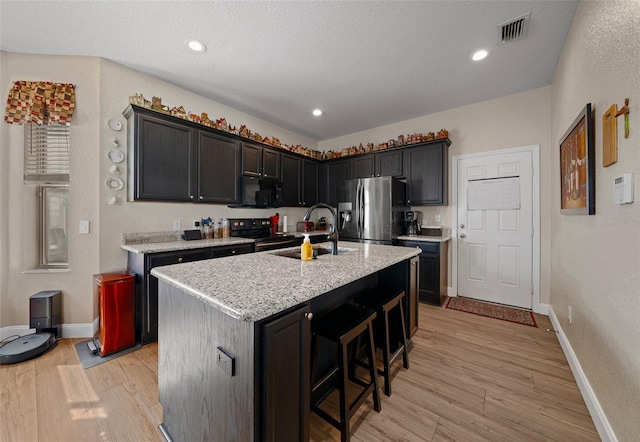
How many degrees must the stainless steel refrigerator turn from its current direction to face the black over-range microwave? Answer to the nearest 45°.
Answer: approximately 45° to its right

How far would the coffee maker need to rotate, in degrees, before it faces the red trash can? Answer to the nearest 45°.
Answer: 0° — it already faces it

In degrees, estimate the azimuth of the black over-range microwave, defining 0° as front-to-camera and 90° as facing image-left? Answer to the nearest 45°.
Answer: approximately 315°

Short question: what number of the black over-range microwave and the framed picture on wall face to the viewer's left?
1

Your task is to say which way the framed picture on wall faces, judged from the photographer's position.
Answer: facing to the left of the viewer
